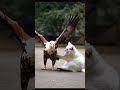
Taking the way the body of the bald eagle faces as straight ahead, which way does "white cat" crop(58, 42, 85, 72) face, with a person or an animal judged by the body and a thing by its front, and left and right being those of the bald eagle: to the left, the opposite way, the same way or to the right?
to the right

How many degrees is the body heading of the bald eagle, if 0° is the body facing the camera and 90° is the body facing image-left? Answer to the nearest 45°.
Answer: approximately 0°

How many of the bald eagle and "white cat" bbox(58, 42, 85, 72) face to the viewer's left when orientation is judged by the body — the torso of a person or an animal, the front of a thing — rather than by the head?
1

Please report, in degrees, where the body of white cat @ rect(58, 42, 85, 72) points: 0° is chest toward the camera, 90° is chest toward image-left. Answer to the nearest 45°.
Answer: approximately 90°
